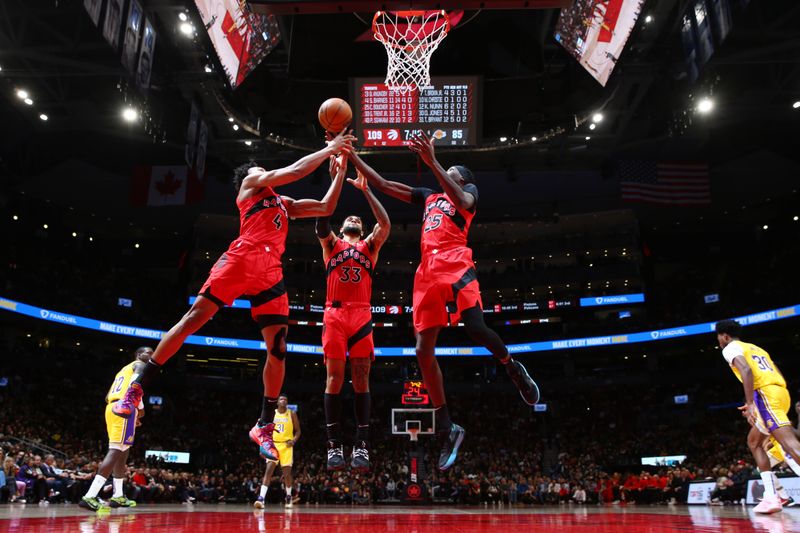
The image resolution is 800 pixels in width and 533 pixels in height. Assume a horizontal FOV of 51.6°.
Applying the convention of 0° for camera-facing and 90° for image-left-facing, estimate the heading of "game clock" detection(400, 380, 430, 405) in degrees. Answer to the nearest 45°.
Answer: approximately 0°

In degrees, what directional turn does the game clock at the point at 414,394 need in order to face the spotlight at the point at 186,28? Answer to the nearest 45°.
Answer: approximately 45° to its right

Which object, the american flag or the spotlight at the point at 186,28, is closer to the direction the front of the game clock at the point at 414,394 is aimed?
the spotlight

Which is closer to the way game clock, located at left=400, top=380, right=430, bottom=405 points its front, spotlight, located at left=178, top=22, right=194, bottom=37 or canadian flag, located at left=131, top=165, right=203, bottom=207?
the spotlight

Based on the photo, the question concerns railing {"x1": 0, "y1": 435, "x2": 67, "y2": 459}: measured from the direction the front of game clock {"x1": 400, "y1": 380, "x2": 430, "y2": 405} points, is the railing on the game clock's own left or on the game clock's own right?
on the game clock's own right

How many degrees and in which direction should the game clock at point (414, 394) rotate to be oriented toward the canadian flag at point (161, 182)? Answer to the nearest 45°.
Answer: approximately 90° to its right

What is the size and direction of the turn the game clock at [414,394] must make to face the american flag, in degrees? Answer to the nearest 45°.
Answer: approximately 90° to its left
